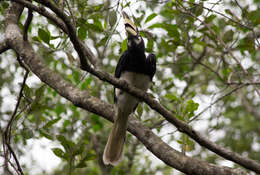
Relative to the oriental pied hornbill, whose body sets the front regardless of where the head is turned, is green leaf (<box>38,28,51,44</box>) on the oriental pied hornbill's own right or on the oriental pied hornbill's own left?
on the oriental pied hornbill's own right

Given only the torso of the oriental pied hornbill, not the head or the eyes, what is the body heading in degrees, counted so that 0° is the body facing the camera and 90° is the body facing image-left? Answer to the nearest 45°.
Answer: approximately 0°

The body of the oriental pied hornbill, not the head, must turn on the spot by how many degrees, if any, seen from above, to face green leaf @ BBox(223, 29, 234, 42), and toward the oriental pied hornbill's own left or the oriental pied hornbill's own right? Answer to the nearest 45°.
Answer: approximately 135° to the oriental pied hornbill's own left
